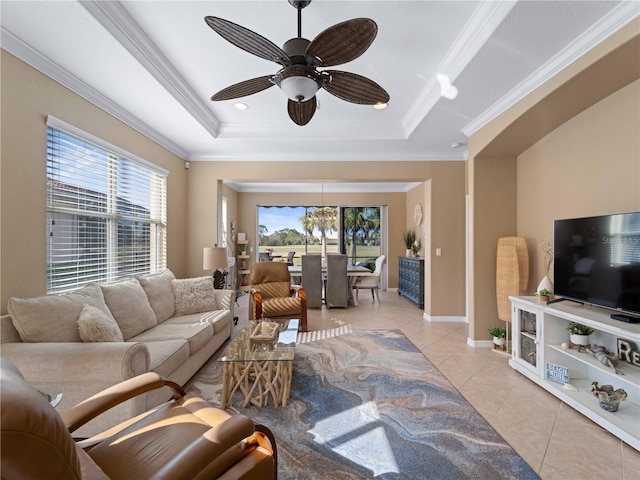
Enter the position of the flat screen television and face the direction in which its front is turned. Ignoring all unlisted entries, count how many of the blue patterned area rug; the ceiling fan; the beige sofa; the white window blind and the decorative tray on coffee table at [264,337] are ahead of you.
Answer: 5

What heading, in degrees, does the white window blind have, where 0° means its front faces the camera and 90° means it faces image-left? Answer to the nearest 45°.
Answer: approximately 315°

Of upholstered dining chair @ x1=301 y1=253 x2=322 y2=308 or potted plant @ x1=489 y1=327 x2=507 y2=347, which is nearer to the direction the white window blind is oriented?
the potted plant

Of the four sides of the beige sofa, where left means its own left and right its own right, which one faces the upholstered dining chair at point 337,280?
left

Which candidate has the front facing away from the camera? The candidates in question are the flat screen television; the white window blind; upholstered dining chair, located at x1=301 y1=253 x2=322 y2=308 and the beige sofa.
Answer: the upholstered dining chair

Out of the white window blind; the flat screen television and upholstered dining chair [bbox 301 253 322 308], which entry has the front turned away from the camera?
the upholstered dining chair

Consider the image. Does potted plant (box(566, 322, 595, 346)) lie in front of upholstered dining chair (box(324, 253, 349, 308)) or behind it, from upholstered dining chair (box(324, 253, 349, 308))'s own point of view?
behind

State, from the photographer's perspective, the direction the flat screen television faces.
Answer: facing the viewer and to the left of the viewer

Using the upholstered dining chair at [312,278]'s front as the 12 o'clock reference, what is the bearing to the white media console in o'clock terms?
The white media console is roughly at 5 o'clock from the upholstered dining chair.

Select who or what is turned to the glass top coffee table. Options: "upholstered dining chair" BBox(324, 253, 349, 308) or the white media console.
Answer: the white media console

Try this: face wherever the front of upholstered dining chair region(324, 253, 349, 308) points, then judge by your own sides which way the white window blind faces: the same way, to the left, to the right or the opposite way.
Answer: to the right

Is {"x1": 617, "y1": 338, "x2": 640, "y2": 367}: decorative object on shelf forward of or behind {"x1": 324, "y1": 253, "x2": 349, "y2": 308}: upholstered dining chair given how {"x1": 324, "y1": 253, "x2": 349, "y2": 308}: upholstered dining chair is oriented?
behind

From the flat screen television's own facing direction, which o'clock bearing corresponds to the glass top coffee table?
The glass top coffee table is roughly at 12 o'clock from the flat screen television.

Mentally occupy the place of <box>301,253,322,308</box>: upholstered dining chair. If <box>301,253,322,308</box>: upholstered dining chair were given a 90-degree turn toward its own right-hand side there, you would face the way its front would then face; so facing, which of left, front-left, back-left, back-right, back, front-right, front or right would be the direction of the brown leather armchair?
right

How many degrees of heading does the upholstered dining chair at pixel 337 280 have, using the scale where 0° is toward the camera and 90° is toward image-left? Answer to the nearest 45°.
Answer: approximately 180°

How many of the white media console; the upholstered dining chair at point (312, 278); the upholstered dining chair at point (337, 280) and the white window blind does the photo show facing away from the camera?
2

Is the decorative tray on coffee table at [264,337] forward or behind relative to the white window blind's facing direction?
forward

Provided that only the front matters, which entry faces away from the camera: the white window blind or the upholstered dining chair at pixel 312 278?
the upholstered dining chair

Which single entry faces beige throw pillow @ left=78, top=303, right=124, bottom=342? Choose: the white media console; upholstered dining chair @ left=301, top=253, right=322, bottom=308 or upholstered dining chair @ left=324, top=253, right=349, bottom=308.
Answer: the white media console

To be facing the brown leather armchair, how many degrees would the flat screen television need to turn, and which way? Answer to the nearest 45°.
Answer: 0° — it already faces it
